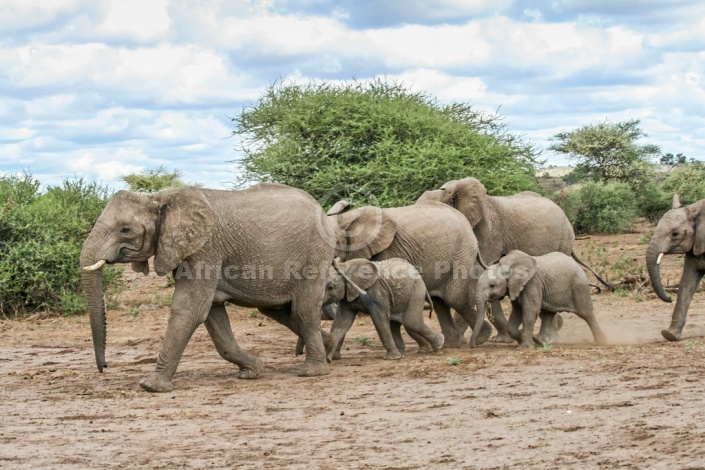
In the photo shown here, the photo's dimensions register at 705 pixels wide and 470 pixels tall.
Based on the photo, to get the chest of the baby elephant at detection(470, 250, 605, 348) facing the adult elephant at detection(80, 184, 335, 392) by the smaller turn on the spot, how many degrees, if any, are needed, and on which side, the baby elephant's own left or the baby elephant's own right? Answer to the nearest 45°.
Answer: approximately 45° to the baby elephant's own left

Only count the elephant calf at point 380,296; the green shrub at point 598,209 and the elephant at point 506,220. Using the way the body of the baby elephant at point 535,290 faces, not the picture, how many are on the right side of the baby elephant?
2

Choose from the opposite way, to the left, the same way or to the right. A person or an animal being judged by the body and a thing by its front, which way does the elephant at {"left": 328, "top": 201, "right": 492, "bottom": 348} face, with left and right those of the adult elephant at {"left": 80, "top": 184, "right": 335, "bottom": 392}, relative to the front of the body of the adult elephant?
the same way

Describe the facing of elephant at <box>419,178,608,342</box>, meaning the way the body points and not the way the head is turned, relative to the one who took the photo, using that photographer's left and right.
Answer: facing to the left of the viewer

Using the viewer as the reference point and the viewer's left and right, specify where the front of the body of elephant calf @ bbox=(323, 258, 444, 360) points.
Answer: facing to the left of the viewer

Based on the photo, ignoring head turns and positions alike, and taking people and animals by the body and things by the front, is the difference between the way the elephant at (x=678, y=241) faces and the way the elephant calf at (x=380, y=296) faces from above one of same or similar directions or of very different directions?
same or similar directions

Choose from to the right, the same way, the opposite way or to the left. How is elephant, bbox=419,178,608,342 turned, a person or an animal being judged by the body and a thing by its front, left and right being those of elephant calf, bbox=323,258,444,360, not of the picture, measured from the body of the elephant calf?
the same way

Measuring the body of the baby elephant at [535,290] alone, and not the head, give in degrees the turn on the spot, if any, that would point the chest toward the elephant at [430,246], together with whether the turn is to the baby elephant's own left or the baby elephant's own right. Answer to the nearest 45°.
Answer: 0° — it already faces it

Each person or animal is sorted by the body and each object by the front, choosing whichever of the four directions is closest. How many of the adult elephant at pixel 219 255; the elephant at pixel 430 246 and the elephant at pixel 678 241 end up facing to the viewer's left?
3

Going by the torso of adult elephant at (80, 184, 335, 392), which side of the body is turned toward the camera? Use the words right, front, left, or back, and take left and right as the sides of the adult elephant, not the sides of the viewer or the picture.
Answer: left

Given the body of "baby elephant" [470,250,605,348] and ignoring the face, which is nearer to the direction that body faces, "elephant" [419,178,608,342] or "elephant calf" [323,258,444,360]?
the elephant calf

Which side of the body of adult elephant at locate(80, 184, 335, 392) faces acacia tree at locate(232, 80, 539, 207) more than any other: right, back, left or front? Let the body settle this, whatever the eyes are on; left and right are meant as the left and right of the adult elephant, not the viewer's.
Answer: right

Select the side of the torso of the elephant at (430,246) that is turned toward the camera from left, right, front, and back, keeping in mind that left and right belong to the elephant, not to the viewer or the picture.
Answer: left

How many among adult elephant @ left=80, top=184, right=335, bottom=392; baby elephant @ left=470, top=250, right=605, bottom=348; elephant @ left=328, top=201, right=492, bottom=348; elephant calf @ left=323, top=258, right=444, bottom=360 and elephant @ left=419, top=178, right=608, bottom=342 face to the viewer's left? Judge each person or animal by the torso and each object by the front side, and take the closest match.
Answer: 5

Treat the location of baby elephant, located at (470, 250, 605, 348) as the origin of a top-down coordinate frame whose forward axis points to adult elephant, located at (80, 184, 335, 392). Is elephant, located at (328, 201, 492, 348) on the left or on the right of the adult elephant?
right

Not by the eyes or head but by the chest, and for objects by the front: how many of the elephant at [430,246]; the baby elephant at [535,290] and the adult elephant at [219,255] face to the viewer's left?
3

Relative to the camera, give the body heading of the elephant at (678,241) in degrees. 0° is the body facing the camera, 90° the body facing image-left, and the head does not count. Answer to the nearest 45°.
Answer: approximately 90°

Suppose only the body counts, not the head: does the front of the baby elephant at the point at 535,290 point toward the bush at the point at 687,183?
no

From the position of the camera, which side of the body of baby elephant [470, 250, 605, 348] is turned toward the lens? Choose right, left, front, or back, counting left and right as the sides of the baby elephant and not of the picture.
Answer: left

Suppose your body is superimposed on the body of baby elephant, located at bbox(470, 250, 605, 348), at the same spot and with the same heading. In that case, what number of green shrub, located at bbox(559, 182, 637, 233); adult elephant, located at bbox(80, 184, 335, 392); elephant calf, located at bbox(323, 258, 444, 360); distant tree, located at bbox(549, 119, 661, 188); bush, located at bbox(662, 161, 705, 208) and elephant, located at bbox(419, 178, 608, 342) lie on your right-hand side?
4

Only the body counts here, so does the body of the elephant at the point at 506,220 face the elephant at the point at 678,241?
no

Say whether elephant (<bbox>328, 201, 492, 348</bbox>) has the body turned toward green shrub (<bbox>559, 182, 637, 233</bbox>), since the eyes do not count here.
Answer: no

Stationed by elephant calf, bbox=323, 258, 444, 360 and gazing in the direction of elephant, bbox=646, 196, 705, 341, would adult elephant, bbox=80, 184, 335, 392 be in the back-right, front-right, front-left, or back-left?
back-right
